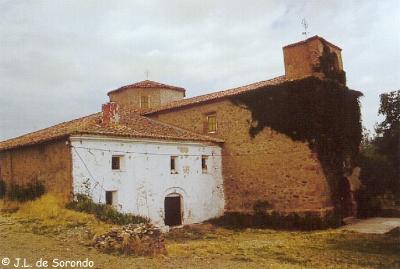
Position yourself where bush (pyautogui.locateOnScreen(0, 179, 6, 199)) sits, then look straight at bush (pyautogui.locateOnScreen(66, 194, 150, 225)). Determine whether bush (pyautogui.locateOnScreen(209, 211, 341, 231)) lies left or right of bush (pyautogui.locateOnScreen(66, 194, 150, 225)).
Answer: left

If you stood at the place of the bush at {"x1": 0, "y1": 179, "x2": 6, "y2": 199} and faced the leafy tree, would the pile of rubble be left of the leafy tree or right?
right

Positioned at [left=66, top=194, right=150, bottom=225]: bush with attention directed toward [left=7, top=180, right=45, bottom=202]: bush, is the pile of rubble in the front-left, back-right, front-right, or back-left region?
back-left
